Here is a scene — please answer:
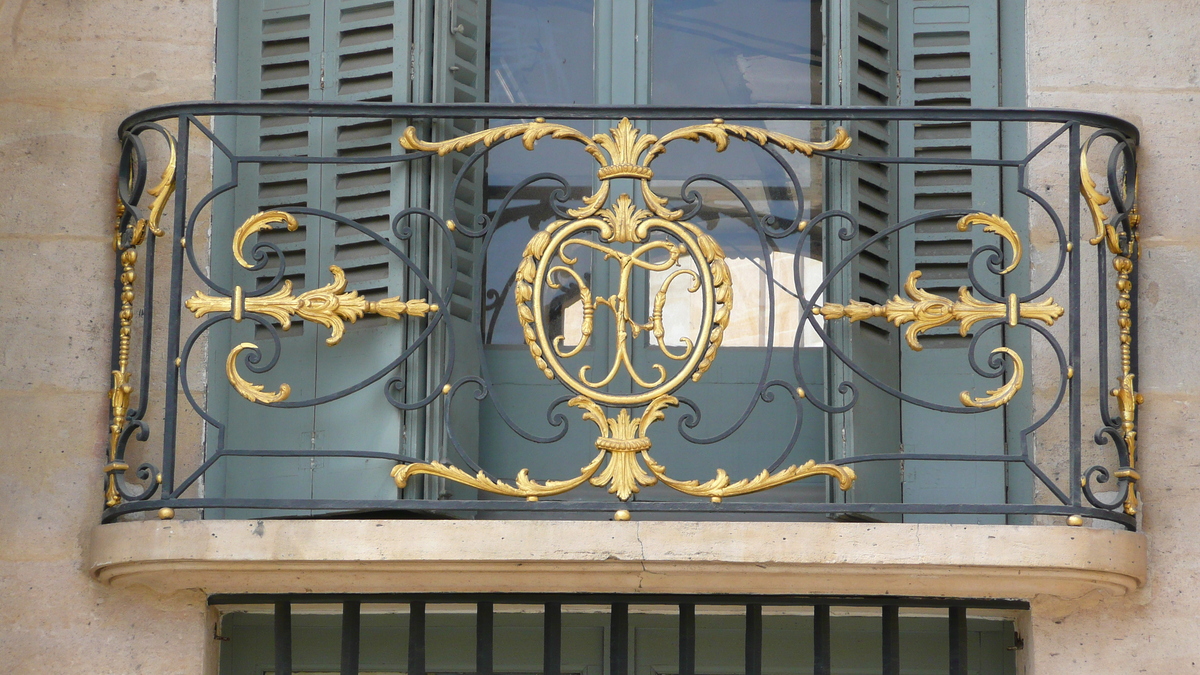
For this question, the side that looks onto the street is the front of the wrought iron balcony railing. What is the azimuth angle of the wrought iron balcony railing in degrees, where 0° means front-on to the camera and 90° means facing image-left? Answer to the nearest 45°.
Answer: approximately 0°
